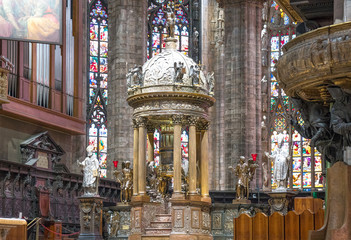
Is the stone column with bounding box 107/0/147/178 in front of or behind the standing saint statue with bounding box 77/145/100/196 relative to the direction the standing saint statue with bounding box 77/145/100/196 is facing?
behind

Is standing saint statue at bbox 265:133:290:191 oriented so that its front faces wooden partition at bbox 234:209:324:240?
yes

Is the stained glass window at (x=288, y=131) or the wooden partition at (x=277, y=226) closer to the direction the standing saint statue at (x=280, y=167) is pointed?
the wooden partition

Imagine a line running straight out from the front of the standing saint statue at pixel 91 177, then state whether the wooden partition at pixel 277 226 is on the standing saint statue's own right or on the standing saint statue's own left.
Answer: on the standing saint statue's own left

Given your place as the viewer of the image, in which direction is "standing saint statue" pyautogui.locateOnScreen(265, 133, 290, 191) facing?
facing the viewer

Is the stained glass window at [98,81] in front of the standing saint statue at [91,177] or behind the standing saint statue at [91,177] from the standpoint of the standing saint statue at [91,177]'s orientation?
behind

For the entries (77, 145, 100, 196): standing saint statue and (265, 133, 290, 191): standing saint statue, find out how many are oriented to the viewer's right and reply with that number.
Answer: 0

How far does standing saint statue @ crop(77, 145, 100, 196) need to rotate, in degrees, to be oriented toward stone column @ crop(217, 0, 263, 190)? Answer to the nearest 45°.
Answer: approximately 180°

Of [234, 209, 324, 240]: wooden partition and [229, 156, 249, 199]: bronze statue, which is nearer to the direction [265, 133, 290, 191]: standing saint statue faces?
the wooden partition

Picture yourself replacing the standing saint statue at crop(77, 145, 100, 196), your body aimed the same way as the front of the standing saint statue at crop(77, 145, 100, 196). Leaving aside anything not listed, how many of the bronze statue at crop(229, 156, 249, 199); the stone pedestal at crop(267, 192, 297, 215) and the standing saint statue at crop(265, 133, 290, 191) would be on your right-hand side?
0

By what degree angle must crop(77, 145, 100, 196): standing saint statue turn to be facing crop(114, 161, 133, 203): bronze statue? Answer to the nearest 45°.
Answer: approximately 135° to its left

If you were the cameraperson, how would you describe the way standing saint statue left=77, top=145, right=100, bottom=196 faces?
facing the viewer and to the left of the viewer

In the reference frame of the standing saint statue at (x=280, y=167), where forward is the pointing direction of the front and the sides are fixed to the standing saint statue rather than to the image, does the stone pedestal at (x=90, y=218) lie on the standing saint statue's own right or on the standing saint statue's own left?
on the standing saint statue's own right

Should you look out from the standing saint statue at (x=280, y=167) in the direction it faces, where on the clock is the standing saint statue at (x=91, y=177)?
the standing saint statue at (x=91, y=177) is roughly at 2 o'clock from the standing saint statue at (x=280, y=167).

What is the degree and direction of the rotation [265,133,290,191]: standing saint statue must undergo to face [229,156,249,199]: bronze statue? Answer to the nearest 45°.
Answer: approximately 45° to its right
